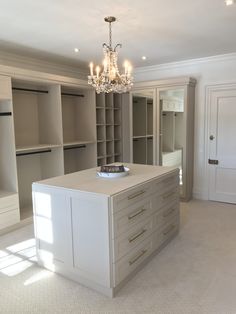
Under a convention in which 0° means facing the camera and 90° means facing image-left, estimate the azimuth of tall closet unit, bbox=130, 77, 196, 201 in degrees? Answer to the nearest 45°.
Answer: approximately 45°

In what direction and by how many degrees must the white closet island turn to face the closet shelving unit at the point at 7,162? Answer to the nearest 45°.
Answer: approximately 180°

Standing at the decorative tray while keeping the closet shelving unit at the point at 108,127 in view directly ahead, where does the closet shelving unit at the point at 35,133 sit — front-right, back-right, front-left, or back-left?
front-left

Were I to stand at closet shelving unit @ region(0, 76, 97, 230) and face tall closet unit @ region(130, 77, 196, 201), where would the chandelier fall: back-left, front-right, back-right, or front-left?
front-right

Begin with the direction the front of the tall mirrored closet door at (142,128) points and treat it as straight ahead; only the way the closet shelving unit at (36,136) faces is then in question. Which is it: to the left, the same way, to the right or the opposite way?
to the left

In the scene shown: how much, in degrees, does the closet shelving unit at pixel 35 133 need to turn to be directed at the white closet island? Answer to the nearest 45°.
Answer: approximately 45° to its right

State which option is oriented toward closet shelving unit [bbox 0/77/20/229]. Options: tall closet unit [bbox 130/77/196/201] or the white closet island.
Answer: the tall closet unit

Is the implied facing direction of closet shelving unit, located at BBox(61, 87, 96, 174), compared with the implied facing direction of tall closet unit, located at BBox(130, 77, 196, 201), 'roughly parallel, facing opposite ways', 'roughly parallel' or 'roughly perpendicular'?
roughly perpendicular

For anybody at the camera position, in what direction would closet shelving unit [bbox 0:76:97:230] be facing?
facing the viewer and to the right of the viewer

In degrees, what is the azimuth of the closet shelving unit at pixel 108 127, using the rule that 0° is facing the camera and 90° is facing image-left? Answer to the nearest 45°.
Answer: approximately 315°

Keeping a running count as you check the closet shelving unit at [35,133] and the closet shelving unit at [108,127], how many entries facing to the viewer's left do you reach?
0

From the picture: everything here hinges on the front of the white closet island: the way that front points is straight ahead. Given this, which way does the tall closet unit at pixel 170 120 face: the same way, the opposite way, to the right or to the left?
to the right
